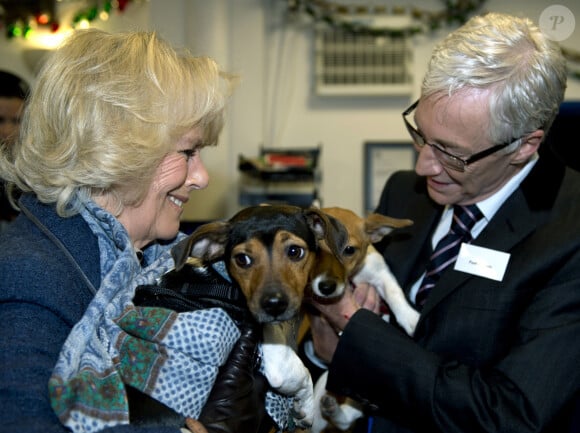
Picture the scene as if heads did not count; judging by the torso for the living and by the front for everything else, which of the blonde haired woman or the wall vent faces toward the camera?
the wall vent

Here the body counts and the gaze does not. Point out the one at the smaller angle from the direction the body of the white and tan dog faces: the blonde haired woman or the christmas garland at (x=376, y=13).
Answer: the blonde haired woman

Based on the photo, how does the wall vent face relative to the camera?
toward the camera

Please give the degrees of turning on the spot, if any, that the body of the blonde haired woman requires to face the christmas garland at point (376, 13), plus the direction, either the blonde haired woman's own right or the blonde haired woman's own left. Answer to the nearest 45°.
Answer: approximately 45° to the blonde haired woman's own left

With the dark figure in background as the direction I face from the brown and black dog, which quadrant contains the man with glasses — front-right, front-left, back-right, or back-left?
back-right

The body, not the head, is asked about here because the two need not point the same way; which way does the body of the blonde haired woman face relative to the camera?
to the viewer's right

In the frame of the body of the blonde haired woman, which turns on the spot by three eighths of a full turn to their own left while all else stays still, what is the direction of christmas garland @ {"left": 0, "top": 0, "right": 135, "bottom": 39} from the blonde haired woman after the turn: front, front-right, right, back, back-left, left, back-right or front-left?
front-right

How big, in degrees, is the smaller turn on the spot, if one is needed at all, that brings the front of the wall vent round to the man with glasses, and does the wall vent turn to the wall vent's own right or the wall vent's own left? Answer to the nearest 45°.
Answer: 0° — it already faces them

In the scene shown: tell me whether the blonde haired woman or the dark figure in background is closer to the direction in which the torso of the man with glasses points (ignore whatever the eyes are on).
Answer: the blonde haired woman

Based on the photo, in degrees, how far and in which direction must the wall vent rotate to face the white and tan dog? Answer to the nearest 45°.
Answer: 0° — it already faces it

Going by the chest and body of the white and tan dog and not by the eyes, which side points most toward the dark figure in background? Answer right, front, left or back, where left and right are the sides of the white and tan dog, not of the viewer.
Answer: right

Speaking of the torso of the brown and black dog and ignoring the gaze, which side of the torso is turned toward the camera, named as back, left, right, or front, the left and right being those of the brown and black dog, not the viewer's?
front

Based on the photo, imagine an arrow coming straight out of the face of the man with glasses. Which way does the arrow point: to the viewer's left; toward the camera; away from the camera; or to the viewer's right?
to the viewer's left

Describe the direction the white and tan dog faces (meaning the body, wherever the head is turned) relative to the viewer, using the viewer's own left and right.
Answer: facing the viewer and to the left of the viewer
